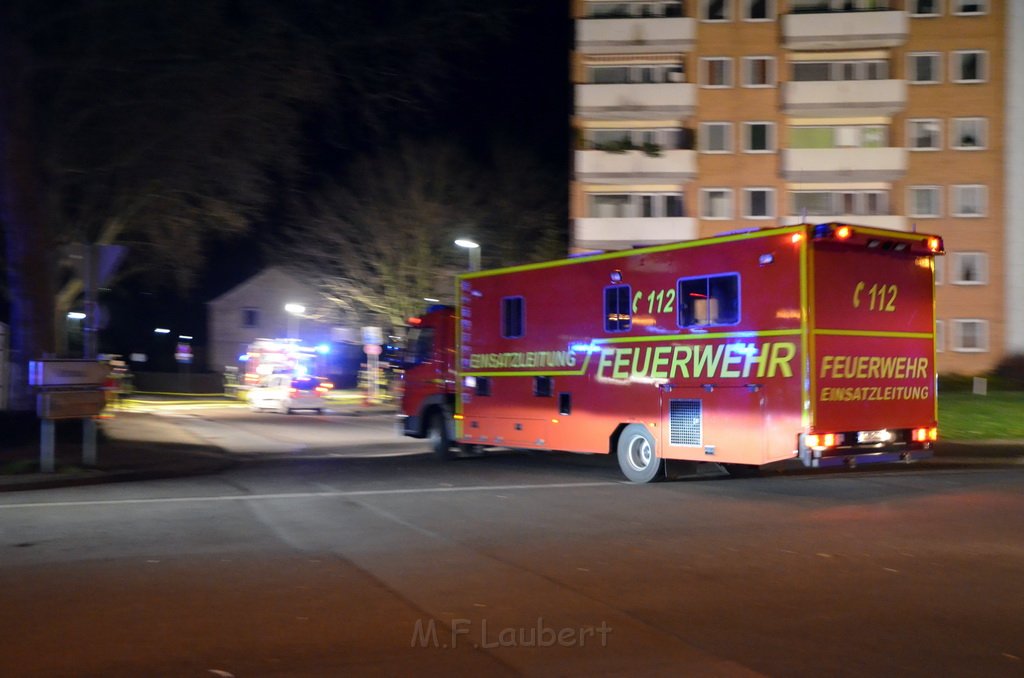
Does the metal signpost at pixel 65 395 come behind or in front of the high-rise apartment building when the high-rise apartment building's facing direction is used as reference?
in front

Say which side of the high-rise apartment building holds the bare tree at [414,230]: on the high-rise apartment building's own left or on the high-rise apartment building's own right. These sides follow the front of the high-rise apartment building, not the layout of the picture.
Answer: on the high-rise apartment building's own right

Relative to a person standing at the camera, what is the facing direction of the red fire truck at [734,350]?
facing away from the viewer and to the left of the viewer

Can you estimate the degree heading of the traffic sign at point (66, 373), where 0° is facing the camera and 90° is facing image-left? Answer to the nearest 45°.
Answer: approximately 0°

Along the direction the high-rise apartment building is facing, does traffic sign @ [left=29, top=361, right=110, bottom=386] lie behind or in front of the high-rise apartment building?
in front

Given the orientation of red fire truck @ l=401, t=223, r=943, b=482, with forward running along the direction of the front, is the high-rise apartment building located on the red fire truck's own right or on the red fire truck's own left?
on the red fire truck's own right

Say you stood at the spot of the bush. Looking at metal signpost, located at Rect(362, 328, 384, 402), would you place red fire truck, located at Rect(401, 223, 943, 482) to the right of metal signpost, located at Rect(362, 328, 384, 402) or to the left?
left

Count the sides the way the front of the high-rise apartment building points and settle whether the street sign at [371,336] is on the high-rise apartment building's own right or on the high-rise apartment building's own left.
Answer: on the high-rise apartment building's own right

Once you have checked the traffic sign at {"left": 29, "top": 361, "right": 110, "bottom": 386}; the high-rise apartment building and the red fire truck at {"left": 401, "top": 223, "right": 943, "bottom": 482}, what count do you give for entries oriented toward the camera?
2

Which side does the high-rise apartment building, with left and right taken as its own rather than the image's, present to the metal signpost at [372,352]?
right

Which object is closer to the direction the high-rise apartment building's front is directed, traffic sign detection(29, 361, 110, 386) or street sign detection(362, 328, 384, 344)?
the traffic sign

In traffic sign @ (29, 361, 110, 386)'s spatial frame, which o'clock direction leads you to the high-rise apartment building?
The high-rise apartment building is roughly at 8 o'clock from the traffic sign.

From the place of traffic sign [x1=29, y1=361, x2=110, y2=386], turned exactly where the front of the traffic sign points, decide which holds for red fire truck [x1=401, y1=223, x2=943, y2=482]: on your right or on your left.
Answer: on your left
